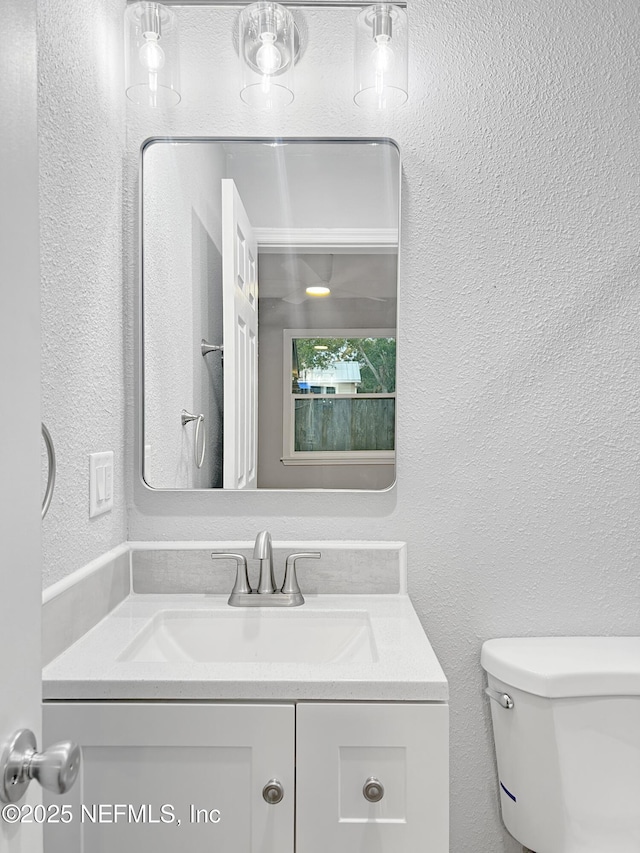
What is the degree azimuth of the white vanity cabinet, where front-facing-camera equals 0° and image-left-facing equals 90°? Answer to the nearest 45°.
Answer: approximately 0°

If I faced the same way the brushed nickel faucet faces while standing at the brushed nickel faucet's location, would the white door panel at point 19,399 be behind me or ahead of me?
ahead

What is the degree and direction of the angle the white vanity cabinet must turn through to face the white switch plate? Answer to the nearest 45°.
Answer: approximately 135° to its right

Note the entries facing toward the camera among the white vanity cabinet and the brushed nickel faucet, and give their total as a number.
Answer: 2

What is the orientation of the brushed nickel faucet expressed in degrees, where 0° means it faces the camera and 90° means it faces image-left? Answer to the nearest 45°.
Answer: approximately 0°
